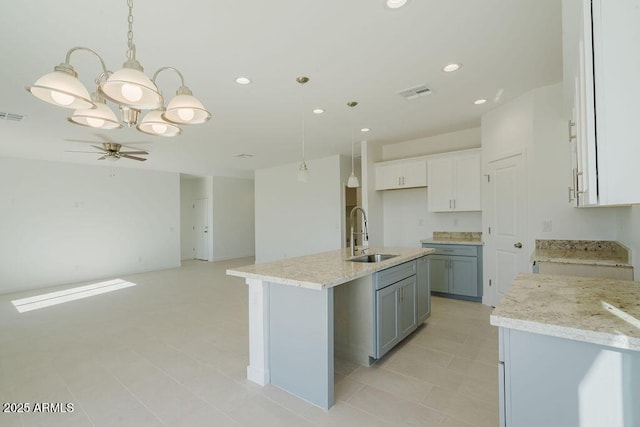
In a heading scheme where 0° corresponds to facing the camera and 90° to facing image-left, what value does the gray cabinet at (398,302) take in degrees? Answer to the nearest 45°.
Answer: approximately 315°

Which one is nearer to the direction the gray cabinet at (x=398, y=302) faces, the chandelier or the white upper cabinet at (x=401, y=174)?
the chandelier

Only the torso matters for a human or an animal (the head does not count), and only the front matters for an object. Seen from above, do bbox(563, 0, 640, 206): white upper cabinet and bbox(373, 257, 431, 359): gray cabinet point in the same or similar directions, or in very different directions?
very different directions

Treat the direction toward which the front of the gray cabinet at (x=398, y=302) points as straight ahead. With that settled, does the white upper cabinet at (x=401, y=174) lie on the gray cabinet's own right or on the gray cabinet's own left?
on the gray cabinet's own left

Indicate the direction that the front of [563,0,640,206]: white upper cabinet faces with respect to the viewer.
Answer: facing to the left of the viewer

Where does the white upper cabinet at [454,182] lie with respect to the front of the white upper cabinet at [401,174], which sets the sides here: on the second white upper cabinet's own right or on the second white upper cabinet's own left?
on the second white upper cabinet's own left

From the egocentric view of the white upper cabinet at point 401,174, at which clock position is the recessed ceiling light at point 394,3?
The recessed ceiling light is roughly at 12 o'clock from the white upper cabinet.

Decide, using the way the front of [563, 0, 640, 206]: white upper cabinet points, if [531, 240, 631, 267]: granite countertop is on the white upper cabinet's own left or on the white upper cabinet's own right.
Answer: on the white upper cabinet's own right

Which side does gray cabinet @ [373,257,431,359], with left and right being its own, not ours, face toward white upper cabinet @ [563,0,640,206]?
front

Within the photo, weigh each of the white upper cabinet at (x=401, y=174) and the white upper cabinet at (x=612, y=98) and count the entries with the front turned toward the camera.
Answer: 1
